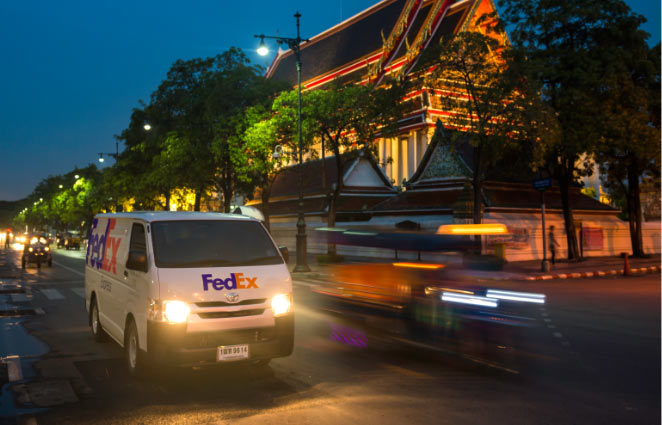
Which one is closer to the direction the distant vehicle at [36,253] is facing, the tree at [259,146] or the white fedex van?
the white fedex van

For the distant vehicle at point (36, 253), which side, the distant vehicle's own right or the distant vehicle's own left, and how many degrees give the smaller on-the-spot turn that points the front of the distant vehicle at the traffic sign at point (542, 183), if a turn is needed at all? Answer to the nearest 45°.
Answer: approximately 45° to the distant vehicle's own left

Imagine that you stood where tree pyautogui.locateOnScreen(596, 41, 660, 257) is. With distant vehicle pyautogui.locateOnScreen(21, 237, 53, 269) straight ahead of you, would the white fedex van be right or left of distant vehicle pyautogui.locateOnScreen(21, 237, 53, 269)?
left

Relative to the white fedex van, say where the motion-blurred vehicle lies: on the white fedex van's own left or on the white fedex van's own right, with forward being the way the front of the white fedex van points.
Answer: on the white fedex van's own left

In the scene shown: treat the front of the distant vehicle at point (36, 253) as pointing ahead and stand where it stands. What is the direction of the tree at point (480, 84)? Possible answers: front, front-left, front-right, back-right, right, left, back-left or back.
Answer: front-left

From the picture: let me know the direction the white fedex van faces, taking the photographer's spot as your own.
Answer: facing the viewer and to the right of the viewer

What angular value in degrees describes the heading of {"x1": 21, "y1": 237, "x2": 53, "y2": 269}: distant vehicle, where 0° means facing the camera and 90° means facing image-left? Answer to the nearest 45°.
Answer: approximately 0°

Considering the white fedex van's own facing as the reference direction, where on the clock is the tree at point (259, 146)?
The tree is roughly at 8 o'clock from the white fedex van.
